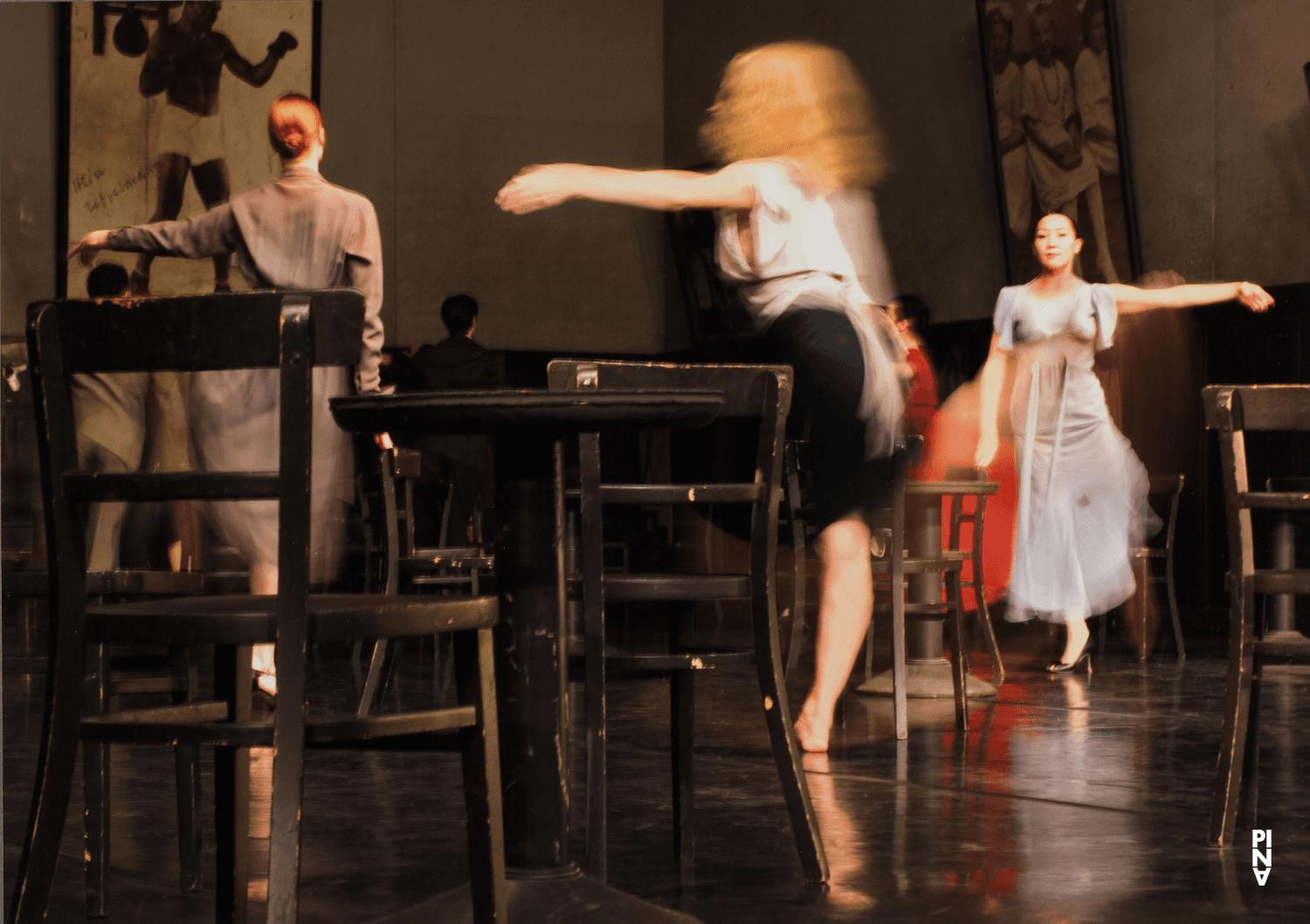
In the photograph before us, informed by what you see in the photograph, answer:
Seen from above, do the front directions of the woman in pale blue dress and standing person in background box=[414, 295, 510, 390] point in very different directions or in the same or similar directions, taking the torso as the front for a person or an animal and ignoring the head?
very different directions

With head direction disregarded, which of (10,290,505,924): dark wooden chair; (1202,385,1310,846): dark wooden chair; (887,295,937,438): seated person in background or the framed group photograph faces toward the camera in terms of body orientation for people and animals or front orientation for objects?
the framed group photograph

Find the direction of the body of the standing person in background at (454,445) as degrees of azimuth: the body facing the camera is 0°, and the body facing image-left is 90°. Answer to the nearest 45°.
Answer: approximately 180°

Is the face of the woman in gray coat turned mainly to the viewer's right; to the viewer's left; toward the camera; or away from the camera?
away from the camera

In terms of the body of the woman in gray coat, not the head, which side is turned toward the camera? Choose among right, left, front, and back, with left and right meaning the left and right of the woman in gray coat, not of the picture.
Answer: back

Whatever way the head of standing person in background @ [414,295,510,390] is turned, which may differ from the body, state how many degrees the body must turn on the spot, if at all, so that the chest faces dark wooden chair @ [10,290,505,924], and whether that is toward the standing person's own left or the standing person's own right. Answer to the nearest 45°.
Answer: approximately 180°

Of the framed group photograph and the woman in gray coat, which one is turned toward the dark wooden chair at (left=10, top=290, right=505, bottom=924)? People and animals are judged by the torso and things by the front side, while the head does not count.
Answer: the framed group photograph

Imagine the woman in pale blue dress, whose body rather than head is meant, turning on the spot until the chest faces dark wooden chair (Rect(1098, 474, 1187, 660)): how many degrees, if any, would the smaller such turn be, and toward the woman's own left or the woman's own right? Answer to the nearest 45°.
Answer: approximately 135° to the woman's own left

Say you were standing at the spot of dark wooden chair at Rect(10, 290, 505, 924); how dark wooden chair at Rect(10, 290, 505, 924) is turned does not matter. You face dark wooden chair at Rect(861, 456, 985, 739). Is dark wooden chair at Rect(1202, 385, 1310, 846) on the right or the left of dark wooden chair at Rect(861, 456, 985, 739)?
right

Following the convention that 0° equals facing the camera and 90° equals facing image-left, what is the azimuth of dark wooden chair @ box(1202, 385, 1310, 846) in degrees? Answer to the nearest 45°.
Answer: approximately 225°

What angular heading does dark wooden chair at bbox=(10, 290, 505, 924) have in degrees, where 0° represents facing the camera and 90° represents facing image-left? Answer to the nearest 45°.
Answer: approximately 225°

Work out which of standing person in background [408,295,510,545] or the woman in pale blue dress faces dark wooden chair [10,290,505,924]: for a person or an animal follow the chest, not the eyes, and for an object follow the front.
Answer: the woman in pale blue dress
